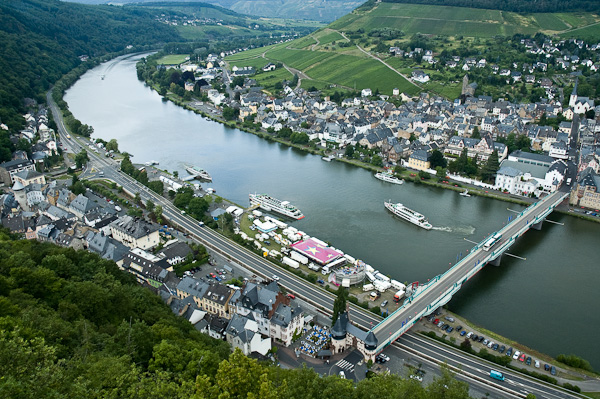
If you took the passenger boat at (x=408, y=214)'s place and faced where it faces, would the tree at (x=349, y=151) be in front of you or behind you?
in front

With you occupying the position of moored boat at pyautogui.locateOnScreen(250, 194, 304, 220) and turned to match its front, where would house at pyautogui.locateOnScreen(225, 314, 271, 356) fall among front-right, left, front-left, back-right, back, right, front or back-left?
front-right

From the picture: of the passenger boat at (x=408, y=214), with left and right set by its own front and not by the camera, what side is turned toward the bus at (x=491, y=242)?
back

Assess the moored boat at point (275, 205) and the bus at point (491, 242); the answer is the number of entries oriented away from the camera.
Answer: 0

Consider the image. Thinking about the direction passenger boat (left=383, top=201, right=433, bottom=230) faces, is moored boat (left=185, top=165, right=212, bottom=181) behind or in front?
in front

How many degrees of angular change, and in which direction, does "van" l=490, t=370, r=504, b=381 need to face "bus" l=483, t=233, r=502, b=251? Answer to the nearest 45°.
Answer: approximately 135° to its left

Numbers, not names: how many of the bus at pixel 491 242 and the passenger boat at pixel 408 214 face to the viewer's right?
0
